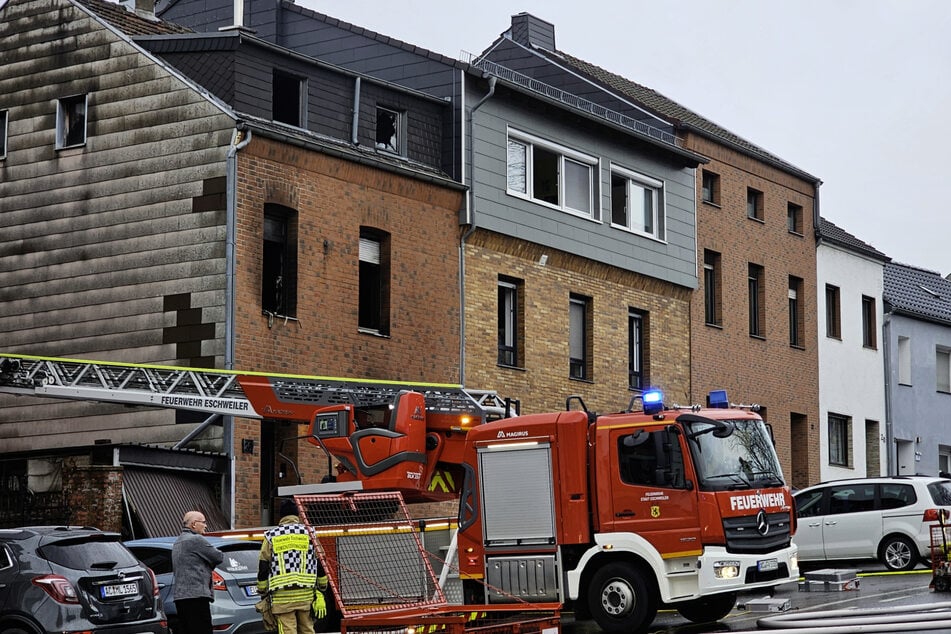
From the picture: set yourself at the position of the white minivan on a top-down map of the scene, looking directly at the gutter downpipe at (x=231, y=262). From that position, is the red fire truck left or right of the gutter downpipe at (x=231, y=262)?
left

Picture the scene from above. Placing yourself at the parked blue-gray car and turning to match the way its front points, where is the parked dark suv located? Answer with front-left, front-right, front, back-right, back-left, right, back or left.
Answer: left

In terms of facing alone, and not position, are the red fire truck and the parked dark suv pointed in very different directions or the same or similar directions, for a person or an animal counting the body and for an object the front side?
very different directions

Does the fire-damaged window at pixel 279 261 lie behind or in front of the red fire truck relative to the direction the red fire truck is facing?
behind

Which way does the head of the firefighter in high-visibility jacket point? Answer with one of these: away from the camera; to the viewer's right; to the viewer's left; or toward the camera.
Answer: away from the camera

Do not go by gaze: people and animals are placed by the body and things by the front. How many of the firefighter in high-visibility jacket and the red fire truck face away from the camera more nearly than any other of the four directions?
1

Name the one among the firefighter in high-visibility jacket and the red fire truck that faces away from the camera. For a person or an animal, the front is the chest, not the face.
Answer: the firefighter in high-visibility jacket

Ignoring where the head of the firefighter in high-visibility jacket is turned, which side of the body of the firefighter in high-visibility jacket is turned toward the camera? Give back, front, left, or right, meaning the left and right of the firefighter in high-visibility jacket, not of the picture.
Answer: back

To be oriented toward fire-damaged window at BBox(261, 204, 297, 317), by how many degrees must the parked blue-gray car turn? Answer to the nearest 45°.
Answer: approximately 45° to its right

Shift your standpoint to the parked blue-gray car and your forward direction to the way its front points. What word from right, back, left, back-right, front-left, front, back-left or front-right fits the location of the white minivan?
right

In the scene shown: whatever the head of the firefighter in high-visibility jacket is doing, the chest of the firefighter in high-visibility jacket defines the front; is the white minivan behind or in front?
in front

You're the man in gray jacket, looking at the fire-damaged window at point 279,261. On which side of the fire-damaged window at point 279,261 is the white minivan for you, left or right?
right

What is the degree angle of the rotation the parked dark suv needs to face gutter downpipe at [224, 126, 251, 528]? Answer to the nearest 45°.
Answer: approximately 45° to its right

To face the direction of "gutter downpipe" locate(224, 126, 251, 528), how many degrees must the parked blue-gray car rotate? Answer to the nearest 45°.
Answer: approximately 45° to its right

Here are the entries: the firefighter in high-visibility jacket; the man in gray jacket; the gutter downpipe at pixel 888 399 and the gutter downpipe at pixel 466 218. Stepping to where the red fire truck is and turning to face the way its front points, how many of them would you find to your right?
2
